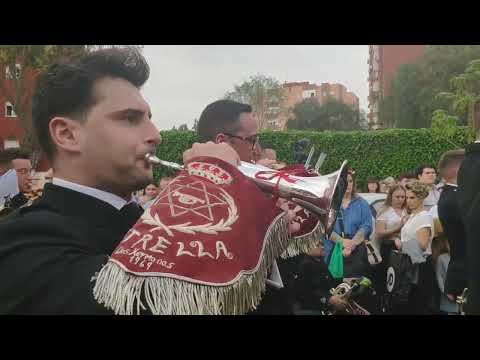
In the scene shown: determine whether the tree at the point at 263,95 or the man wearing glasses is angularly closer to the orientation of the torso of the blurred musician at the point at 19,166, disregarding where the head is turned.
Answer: the man wearing glasses

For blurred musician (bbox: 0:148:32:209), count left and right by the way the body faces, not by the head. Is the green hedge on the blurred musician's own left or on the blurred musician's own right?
on the blurred musician's own left

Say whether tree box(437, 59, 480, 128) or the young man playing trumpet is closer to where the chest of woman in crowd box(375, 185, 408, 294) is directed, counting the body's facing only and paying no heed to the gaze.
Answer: the young man playing trumpet

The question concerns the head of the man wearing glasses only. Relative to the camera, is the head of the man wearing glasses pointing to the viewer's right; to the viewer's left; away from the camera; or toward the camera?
to the viewer's right

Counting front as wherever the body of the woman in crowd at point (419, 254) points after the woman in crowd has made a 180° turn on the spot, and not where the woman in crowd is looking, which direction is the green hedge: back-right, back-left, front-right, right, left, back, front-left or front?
front-left

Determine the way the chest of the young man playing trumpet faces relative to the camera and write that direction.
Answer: to the viewer's right

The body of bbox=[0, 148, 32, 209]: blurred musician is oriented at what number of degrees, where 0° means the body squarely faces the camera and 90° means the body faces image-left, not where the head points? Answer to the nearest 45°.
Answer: approximately 315°
